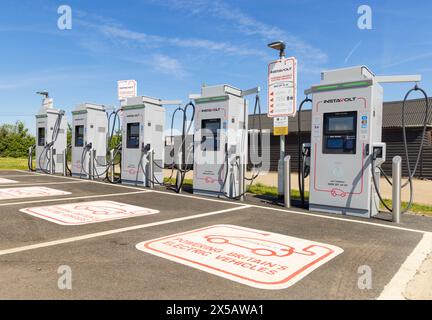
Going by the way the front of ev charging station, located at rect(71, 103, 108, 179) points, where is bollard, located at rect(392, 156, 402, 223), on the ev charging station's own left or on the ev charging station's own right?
on the ev charging station's own left

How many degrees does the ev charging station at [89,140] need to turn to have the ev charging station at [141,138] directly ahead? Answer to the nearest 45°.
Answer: approximately 90° to its left

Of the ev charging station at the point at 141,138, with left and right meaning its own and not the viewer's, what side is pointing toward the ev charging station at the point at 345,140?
left

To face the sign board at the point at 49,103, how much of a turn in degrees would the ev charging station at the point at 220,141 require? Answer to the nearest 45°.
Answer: approximately 90° to its right

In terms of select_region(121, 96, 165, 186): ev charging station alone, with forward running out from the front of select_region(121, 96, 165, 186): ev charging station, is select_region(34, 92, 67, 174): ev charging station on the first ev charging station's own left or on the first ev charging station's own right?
on the first ev charging station's own right

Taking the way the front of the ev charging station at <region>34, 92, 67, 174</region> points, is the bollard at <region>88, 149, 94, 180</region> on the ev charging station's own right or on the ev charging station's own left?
on the ev charging station's own left

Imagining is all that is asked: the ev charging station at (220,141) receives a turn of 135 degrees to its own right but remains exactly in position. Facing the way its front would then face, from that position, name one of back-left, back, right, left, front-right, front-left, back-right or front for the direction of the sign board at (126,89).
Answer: front-left

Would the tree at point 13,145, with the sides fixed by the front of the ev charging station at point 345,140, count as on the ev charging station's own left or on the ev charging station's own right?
on the ev charging station's own right
